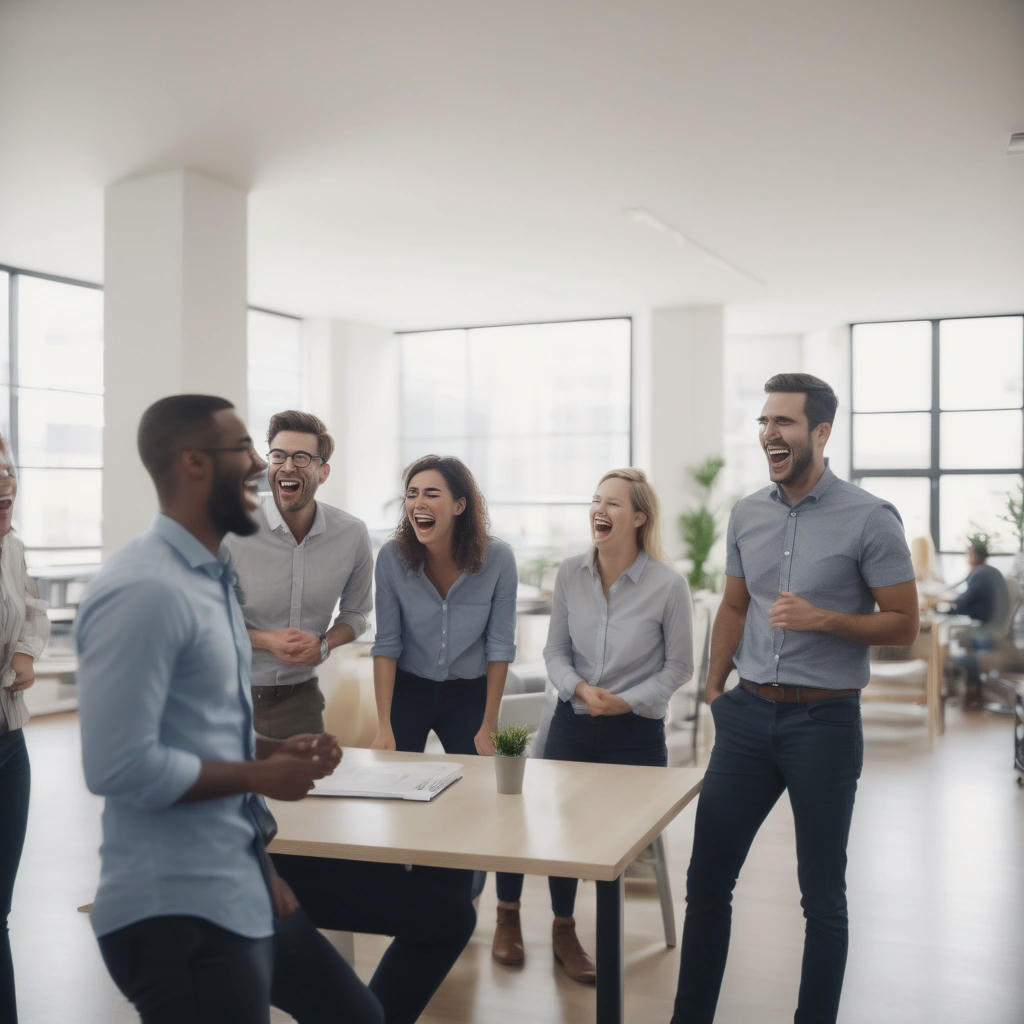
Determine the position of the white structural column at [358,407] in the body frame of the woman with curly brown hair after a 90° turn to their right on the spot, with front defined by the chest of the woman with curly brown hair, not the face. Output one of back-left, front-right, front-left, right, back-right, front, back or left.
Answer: right

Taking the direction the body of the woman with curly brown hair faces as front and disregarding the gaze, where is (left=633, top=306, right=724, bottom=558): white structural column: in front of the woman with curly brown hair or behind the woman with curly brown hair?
behind

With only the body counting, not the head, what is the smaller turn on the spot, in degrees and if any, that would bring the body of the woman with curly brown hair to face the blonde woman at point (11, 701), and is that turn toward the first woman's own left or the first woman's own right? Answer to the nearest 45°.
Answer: approximately 45° to the first woman's own right

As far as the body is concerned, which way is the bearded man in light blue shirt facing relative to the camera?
to the viewer's right

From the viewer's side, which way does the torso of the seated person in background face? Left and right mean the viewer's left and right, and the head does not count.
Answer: facing to the left of the viewer

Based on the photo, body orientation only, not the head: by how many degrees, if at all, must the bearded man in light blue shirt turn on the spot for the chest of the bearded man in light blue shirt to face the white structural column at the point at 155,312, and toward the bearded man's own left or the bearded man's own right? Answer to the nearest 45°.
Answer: approximately 90° to the bearded man's own left

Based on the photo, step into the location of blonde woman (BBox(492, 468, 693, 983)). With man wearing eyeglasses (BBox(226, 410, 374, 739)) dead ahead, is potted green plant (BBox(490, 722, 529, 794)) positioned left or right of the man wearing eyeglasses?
left

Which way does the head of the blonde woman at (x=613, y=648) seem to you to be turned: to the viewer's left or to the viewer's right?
to the viewer's left

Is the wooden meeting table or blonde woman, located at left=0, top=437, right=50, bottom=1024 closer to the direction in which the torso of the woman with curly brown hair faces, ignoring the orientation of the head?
the wooden meeting table

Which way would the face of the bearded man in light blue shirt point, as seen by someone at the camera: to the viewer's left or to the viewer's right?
to the viewer's right
